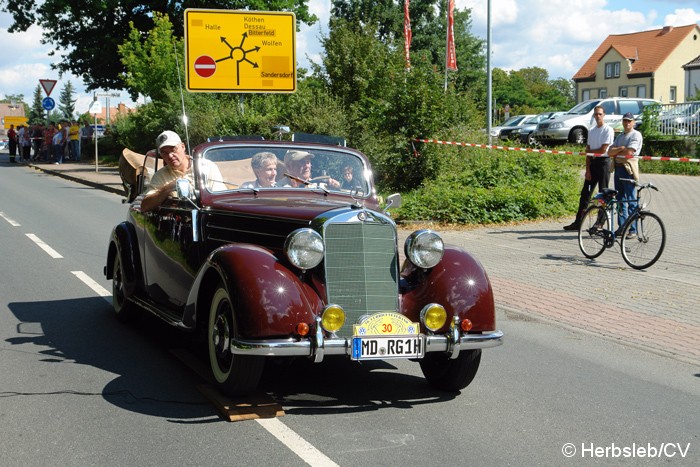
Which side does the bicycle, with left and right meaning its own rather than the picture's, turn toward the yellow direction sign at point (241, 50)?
back

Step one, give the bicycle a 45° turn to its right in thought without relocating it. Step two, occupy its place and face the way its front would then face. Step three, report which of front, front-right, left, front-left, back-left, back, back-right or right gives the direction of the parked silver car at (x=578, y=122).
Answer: back

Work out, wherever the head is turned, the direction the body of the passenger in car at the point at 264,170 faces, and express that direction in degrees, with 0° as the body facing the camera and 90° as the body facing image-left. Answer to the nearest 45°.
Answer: approximately 315°

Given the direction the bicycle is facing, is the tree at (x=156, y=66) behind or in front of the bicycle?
behind

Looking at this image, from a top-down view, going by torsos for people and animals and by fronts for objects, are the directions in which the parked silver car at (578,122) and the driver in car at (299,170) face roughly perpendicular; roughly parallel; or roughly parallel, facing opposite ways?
roughly perpendicular

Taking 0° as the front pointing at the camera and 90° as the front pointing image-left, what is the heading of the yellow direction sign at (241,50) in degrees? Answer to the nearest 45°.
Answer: approximately 0°

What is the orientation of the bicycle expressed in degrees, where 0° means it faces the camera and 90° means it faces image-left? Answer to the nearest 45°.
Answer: approximately 315°

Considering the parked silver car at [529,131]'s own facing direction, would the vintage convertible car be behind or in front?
in front

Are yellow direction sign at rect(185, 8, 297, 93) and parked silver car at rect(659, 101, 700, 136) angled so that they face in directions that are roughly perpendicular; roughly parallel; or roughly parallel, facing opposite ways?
roughly perpendicular
